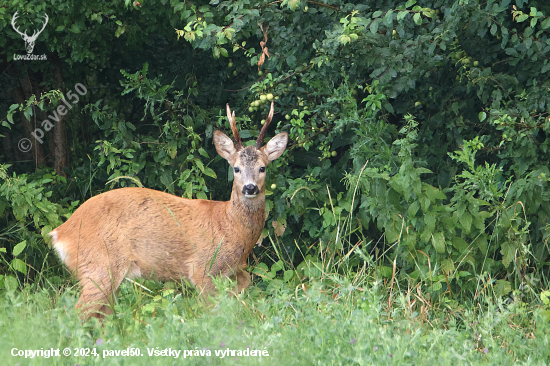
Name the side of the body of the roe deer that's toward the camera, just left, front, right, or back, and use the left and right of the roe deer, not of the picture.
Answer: right
